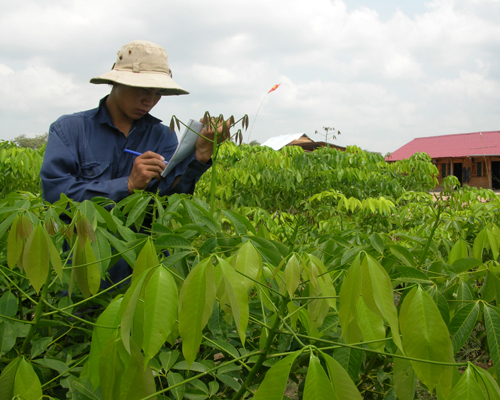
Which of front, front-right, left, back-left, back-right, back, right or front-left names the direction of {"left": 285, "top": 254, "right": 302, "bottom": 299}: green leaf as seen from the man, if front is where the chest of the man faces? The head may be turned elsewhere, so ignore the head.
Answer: front-right

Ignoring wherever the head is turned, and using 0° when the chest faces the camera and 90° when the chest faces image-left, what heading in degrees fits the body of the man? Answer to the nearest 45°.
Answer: approximately 315°

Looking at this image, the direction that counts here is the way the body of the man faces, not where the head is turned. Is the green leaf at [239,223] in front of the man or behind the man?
in front

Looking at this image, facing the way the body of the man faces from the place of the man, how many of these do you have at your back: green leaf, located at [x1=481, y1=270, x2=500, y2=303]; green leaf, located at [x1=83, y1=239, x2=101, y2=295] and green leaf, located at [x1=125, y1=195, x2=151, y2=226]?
0

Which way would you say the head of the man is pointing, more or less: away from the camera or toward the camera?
toward the camera

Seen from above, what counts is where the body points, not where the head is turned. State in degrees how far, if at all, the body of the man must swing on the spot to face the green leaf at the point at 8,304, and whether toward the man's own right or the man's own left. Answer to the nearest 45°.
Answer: approximately 45° to the man's own right

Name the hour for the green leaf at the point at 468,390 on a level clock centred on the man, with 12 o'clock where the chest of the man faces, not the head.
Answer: The green leaf is roughly at 1 o'clock from the man.

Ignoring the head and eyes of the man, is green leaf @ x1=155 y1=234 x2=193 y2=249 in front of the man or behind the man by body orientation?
in front

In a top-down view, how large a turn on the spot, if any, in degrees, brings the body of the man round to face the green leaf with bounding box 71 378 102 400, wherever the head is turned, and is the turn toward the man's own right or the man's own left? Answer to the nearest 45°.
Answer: approximately 45° to the man's own right

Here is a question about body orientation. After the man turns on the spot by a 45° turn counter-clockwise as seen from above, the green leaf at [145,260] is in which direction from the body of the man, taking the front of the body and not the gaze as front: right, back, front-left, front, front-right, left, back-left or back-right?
right
